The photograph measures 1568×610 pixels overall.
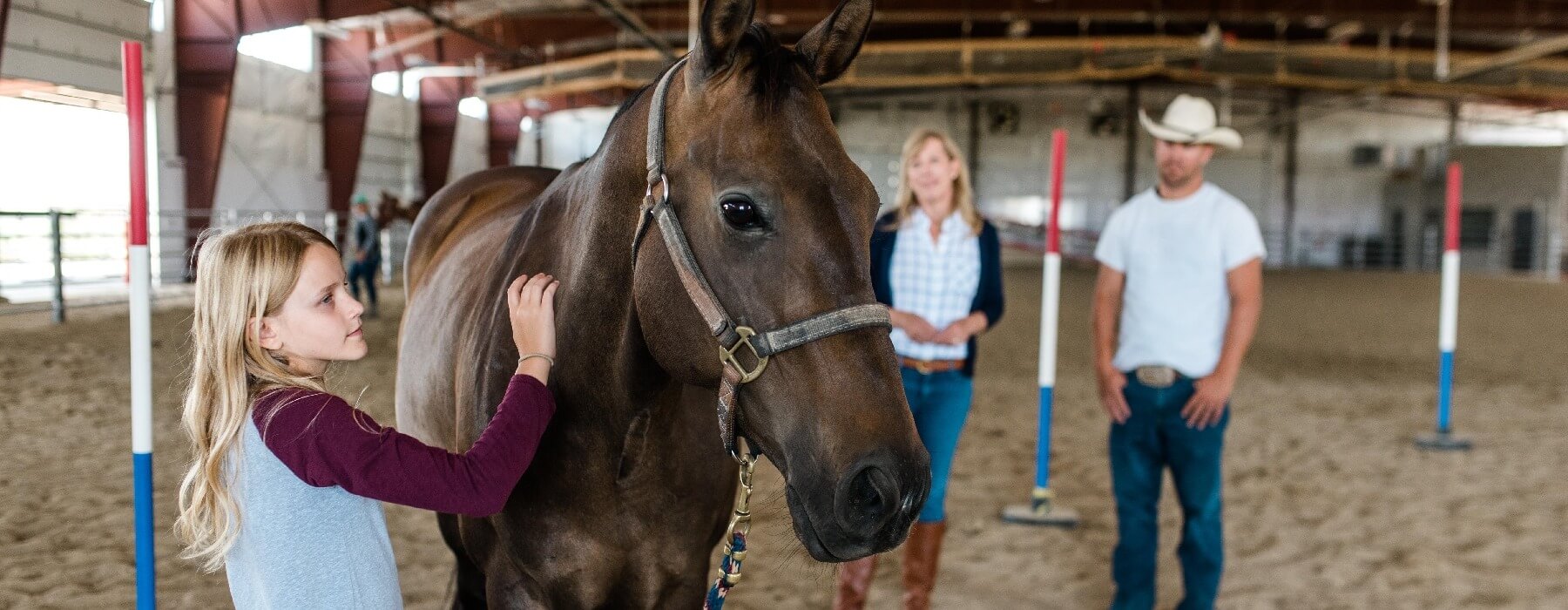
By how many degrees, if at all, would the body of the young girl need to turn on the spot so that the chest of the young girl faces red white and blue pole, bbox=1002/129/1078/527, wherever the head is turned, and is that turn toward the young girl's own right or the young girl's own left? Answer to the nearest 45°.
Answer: approximately 45° to the young girl's own left

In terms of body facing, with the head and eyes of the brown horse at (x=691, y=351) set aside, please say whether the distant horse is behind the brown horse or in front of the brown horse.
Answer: behind

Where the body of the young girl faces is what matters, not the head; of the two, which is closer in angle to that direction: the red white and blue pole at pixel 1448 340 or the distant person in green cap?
the red white and blue pole

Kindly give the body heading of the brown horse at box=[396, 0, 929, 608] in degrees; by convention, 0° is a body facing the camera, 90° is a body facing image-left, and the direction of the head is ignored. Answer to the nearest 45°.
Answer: approximately 315°

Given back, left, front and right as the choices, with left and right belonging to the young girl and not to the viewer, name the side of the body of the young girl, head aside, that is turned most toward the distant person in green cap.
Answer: left

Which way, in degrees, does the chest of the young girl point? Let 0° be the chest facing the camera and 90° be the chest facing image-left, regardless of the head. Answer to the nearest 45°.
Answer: approximately 270°

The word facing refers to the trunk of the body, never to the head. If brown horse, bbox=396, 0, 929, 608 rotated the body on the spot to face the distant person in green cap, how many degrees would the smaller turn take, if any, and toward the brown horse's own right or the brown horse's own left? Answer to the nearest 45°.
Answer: approximately 135° to the brown horse's own left

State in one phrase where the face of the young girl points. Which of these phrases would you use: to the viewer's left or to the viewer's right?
to the viewer's right
